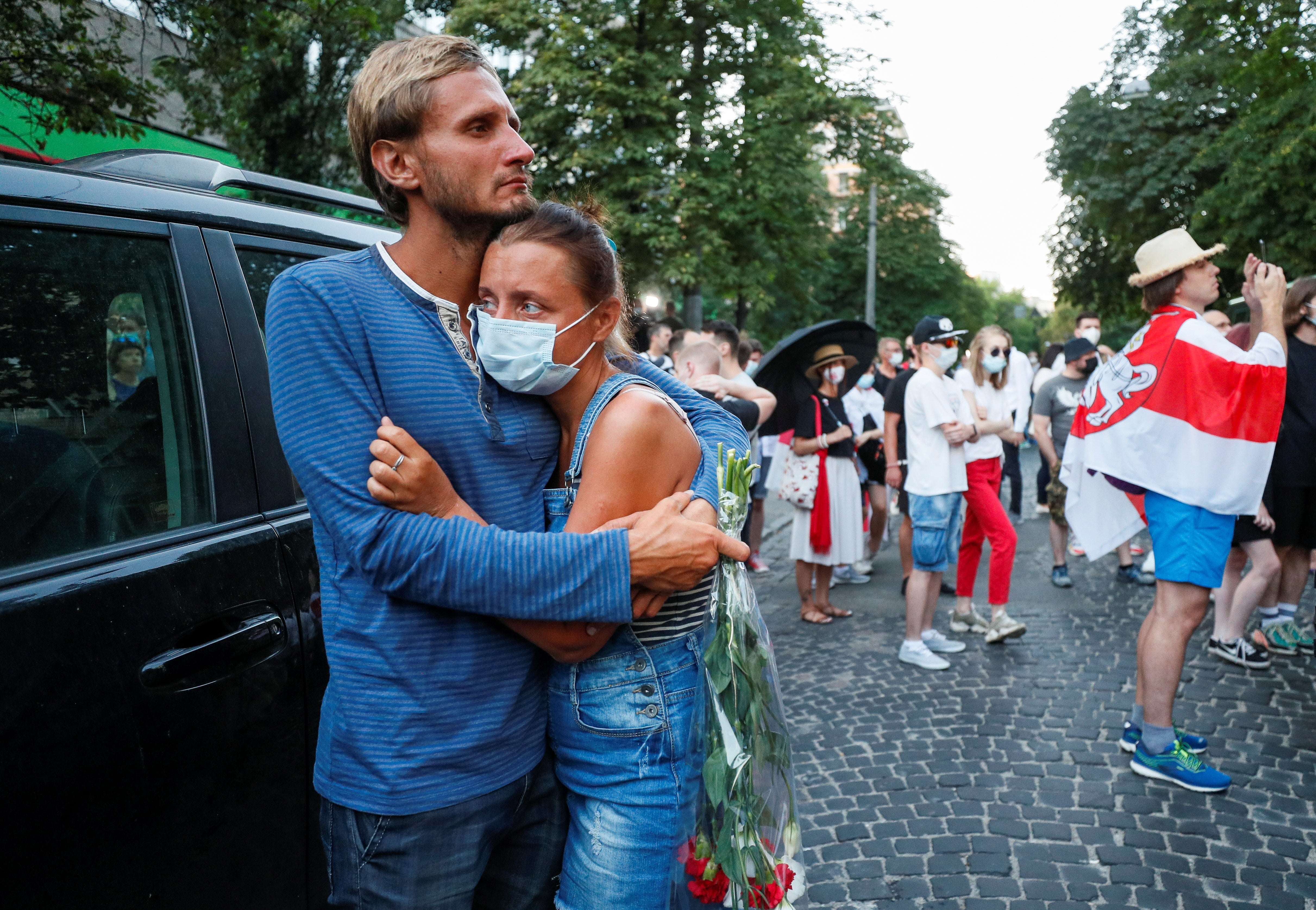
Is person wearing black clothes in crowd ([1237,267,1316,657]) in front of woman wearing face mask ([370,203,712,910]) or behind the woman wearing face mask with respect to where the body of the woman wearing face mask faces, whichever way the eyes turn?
behind

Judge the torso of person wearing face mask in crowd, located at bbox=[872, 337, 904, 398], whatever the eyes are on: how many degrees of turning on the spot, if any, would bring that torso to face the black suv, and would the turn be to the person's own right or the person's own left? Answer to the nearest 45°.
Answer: approximately 45° to the person's own right

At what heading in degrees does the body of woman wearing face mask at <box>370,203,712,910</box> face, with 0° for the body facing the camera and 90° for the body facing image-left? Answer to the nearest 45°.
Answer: approximately 45°

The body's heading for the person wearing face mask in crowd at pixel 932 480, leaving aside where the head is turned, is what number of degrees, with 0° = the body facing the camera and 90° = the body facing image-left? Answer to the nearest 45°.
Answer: approximately 315°

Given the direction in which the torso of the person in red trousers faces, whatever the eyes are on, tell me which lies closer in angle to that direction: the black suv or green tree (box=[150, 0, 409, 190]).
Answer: the black suv

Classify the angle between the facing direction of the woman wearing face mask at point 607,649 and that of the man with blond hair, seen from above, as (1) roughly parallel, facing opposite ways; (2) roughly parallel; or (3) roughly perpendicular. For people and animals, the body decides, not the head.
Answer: roughly perpendicular
